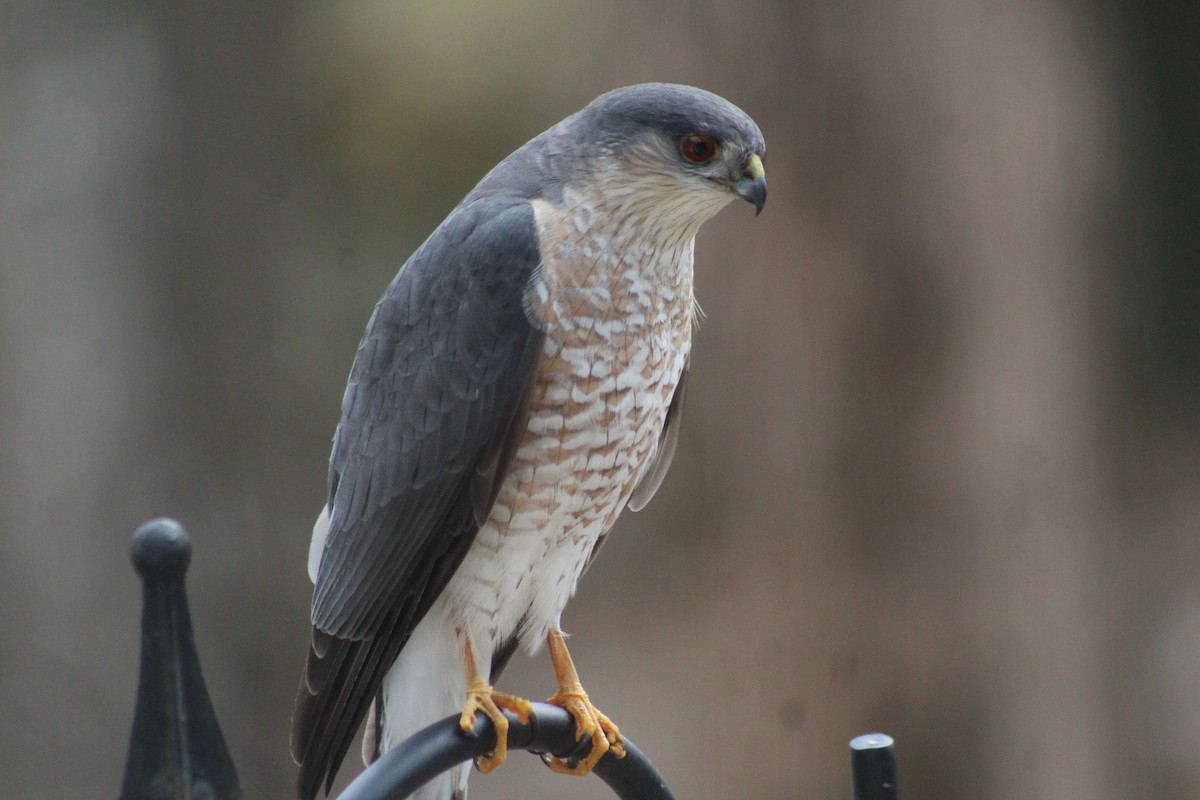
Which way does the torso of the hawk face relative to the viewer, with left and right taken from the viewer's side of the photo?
facing the viewer and to the right of the viewer

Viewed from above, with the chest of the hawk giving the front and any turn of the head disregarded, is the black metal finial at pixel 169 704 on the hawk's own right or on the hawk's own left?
on the hawk's own right

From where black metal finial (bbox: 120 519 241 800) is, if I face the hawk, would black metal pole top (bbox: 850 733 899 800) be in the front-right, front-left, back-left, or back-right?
front-right
